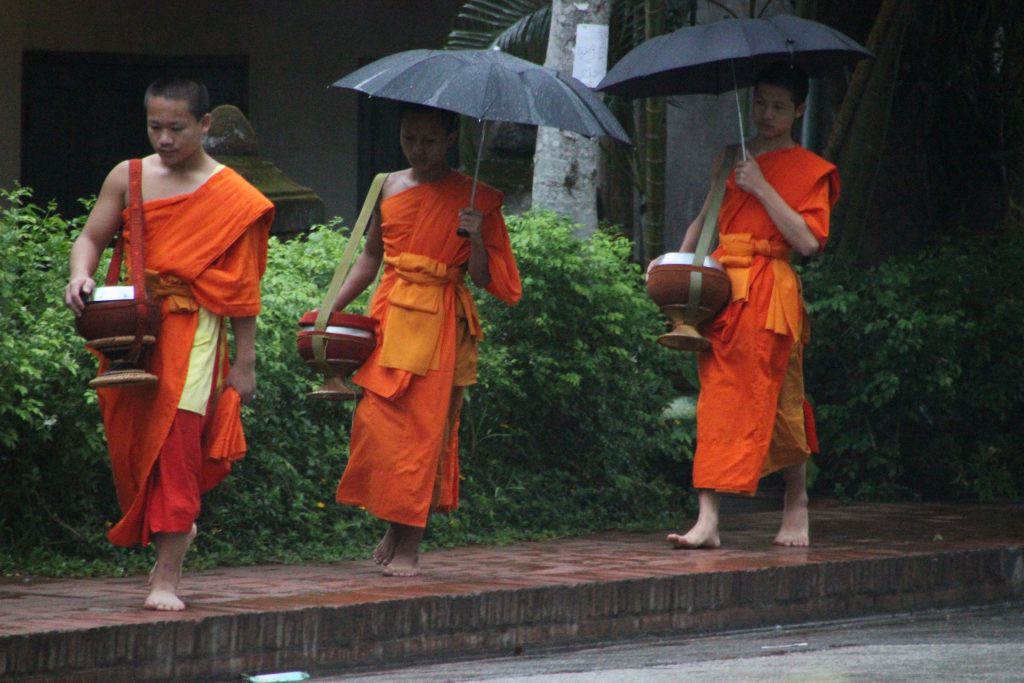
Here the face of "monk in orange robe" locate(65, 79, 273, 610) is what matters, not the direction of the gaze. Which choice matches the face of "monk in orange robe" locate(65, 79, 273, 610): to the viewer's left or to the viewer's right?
to the viewer's left

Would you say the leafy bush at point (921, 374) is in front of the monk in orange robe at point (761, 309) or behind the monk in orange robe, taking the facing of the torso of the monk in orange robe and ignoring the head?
behind

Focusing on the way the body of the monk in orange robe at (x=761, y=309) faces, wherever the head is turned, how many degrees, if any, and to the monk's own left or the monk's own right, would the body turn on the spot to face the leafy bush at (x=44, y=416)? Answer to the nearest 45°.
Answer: approximately 45° to the monk's own right

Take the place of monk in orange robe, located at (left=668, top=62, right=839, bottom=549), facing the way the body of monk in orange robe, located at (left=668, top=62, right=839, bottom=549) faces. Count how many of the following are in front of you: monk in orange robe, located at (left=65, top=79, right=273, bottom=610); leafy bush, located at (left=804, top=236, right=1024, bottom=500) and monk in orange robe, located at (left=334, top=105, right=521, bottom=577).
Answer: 2

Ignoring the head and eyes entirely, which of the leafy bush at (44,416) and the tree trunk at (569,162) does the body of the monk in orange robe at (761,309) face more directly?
the leafy bush

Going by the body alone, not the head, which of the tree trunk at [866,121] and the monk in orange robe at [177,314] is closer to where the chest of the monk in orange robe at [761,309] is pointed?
the monk in orange robe

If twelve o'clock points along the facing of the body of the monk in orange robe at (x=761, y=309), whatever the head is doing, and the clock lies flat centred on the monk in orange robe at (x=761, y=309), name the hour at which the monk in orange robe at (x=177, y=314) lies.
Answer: the monk in orange robe at (x=177, y=314) is roughly at 12 o'clock from the monk in orange robe at (x=761, y=309).

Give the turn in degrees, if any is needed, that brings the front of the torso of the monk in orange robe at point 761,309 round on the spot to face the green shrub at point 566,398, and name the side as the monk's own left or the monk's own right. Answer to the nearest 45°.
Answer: approximately 90° to the monk's own right

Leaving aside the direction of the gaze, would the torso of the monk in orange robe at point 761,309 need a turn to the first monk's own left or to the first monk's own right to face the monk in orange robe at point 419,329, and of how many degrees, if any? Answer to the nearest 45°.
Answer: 0° — they already face them

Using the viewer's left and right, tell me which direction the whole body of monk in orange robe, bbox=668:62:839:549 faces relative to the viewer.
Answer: facing the viewer and to the left of the viewer

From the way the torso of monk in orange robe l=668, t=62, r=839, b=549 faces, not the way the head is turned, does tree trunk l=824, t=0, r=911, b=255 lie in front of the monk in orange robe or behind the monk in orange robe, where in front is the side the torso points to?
behind

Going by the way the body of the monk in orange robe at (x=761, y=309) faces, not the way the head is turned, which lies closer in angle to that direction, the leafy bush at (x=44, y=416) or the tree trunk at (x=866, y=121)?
the leafy bush
